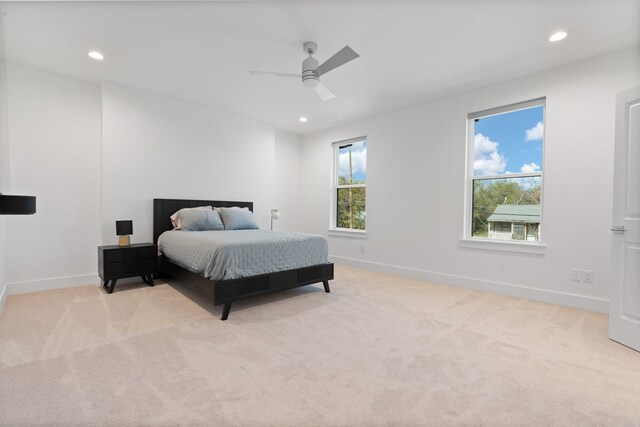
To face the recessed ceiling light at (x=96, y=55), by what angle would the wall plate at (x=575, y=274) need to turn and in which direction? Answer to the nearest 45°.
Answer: approximately 45° to its right

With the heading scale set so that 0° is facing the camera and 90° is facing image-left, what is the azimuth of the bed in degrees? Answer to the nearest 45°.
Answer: approximately 315°

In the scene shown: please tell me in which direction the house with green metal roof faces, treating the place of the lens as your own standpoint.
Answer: facing the viewer

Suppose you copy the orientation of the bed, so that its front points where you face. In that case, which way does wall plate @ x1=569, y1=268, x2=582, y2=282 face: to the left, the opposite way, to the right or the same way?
to the right

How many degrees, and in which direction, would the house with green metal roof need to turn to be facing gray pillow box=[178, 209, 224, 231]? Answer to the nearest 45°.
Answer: approximately 45° to its right

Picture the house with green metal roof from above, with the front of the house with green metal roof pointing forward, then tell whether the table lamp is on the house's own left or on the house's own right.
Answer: on the house's own right

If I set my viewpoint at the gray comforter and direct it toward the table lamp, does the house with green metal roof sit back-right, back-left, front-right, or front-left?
back-right

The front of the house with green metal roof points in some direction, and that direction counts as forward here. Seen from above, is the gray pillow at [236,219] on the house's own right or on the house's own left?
on the house's own right

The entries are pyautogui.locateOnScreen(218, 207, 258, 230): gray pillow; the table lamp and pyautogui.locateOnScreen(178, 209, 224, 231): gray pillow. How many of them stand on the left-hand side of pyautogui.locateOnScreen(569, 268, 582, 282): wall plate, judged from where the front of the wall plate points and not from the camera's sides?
0

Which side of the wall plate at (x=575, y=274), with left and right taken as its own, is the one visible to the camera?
front

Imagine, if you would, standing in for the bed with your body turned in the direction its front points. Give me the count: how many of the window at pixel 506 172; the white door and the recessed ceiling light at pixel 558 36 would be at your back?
0

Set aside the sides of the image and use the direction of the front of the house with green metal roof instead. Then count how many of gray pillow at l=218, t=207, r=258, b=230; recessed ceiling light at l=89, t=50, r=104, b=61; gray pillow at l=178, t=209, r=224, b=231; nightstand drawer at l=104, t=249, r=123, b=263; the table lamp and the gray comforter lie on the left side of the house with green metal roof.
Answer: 0
